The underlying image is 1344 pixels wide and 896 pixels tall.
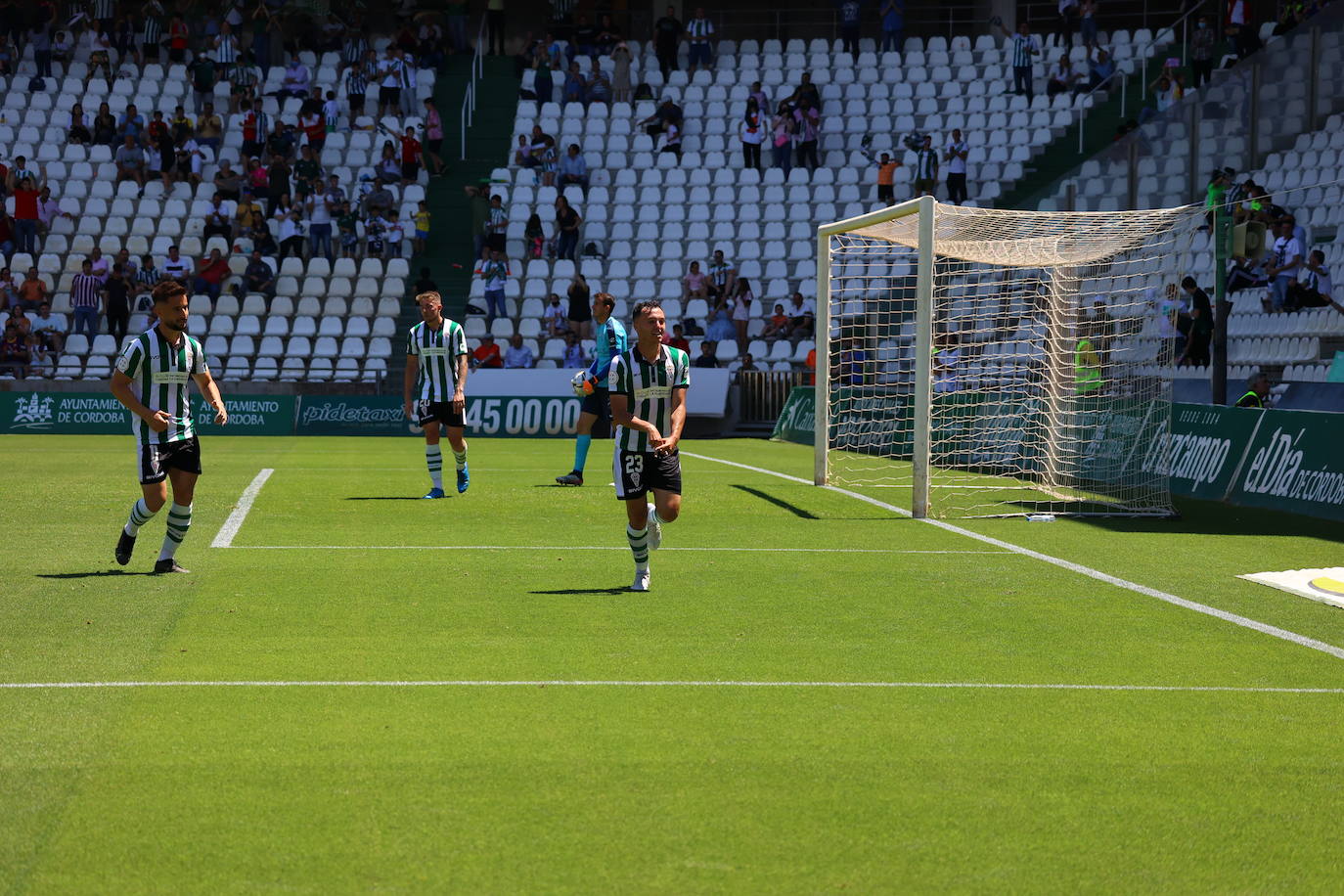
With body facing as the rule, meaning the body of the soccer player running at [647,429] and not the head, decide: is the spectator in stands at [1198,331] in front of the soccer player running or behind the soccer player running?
behind

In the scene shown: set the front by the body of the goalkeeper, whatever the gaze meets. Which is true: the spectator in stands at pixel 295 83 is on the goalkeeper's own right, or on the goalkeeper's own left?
on the goalkeeper's own right

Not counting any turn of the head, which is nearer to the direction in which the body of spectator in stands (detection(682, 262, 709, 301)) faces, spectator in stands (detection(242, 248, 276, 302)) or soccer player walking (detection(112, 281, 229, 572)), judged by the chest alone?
the soccer player walking

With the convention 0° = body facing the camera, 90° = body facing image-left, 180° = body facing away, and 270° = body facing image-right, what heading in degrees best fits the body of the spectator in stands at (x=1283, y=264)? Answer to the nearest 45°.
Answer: approximately 45°

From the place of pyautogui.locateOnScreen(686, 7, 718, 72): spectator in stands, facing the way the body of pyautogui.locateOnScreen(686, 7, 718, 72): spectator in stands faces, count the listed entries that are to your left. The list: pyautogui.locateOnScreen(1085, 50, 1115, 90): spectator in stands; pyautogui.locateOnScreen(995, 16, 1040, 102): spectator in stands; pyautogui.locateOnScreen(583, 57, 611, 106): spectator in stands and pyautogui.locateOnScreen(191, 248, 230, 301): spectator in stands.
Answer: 2

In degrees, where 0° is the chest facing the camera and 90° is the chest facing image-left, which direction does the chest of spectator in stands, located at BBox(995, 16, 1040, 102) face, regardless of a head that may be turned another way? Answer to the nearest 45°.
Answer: approximately 0°

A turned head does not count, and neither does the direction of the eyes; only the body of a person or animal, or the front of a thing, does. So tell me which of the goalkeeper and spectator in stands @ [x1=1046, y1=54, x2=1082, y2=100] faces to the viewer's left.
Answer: the goalkeeper

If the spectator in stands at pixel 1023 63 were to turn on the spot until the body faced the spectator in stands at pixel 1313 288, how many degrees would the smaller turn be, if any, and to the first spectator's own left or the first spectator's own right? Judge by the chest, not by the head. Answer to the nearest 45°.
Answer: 0° — they already face them

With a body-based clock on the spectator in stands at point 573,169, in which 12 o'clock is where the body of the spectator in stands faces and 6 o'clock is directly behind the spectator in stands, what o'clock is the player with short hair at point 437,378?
The player with short hair is roughly at 12 o'clock from the spectator in stands.

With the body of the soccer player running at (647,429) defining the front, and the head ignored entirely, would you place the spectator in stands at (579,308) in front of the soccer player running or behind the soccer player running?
behind

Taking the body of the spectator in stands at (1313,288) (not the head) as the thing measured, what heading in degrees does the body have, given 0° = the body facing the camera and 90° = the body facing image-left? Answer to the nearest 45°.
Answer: approximately 45°

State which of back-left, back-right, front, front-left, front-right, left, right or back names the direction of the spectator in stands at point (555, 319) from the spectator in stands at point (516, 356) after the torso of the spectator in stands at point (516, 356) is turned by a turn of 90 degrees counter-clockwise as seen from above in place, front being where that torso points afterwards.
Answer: front-left

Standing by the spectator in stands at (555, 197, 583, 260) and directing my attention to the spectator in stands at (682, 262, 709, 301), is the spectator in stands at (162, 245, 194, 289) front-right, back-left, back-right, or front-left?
back-right
